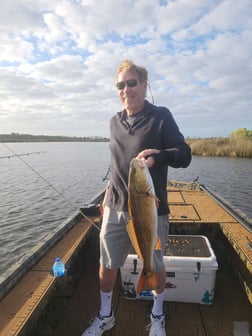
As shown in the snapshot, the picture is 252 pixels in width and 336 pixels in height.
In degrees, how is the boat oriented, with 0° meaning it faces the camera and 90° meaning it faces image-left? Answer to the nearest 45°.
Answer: approximately 180°

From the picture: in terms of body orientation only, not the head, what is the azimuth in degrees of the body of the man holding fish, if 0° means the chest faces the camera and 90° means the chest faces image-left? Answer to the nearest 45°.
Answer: approximately 45°
